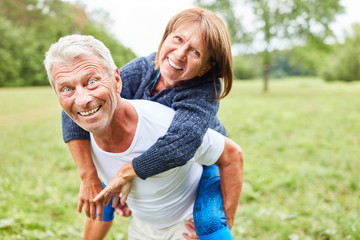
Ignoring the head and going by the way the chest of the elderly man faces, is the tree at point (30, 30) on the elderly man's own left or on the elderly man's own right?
on the elderly man's own right

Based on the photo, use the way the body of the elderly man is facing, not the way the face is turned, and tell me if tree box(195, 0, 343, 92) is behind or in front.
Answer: behind

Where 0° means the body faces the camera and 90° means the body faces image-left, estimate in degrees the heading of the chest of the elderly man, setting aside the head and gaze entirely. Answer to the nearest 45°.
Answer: approximately 45°
